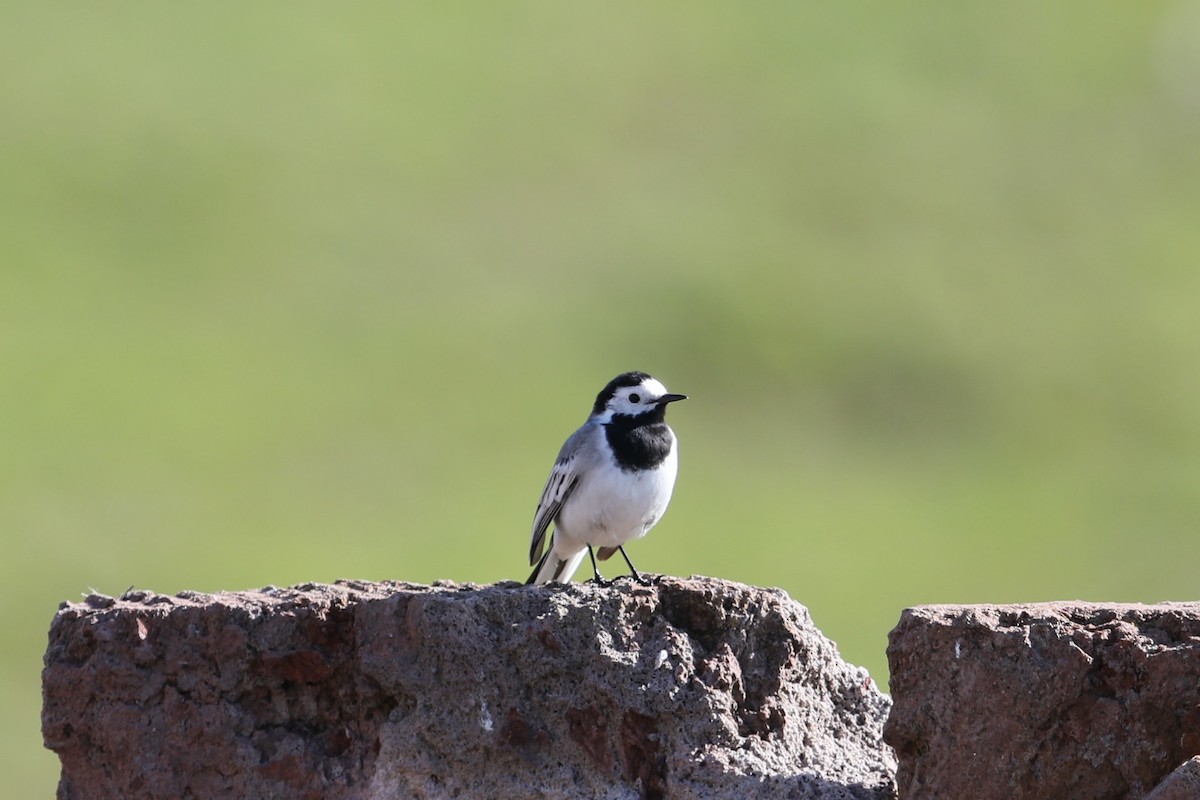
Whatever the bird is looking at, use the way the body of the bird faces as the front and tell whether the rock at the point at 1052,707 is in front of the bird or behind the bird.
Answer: in front

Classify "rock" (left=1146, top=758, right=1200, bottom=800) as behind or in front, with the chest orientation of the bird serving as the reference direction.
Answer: in front

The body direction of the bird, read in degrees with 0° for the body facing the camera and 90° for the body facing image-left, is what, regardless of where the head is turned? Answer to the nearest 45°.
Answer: approximately 315°
